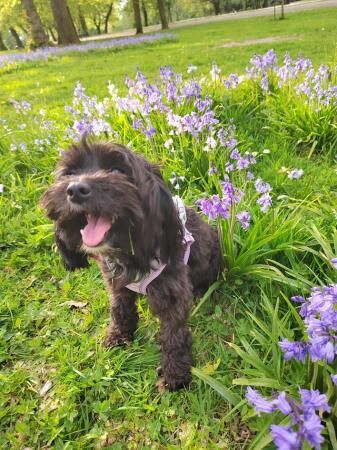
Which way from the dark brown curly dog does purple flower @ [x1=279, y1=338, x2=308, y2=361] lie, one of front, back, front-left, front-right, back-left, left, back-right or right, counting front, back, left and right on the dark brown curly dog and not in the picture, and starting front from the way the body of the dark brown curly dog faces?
left

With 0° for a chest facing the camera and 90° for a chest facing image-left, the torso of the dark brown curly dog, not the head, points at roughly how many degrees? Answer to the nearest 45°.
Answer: approximately 45°

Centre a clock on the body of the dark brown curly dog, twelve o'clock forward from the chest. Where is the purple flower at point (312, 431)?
The purple flower is roughly at 10 o'clock from the dark brown curly dog.

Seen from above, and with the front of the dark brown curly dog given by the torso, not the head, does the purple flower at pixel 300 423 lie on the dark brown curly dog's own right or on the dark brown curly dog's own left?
on the dark brown curly dog's own left

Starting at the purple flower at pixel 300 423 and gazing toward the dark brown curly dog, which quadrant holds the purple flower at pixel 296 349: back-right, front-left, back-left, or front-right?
front-right

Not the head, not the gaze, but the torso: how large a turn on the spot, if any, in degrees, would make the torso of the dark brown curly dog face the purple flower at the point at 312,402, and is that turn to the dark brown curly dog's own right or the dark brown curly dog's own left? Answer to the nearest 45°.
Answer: approximately 45° to the dark brown curly dog's own left
